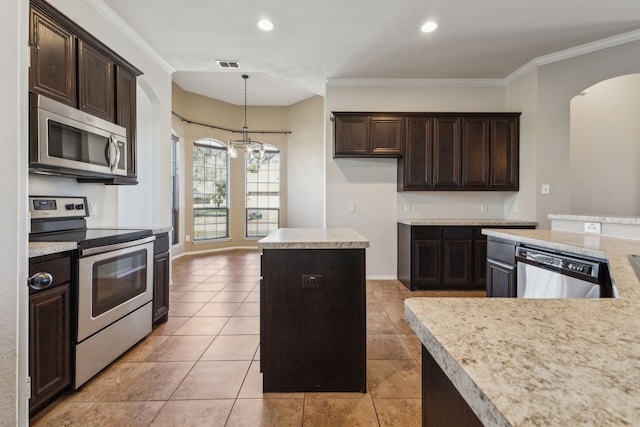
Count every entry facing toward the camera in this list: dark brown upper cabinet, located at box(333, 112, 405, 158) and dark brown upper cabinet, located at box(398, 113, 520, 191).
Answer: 2

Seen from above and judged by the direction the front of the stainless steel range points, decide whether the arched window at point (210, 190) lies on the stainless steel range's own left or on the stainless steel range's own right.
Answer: on the stainless steel range's own left

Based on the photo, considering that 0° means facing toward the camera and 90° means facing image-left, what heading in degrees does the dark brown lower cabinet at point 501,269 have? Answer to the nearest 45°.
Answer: approximately 45°

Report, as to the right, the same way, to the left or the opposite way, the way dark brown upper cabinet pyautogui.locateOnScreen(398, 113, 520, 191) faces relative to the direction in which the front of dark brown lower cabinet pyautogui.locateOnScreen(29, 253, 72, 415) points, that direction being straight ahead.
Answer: to the right

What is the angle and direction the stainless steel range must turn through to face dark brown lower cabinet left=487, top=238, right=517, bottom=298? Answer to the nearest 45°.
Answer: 0° — it already faces it

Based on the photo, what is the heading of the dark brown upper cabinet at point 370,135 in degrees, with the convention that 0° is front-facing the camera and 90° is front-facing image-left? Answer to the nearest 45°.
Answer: approximately 0°

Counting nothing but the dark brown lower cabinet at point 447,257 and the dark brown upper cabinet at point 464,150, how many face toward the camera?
2

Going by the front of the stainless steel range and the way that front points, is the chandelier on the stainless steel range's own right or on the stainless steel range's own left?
on the stainless steel range's own left

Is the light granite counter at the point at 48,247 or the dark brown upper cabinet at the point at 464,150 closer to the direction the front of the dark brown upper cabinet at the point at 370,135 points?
the light granite counter

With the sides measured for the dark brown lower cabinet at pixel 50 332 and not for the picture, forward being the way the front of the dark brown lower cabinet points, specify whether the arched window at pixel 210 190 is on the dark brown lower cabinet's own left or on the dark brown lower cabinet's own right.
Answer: on the dark brown lower cabinet's own left

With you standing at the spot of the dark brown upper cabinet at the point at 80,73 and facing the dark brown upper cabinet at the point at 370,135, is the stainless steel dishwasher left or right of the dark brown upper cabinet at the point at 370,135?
right

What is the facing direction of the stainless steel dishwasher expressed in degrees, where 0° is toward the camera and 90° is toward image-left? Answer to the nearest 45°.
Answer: approximately 45°

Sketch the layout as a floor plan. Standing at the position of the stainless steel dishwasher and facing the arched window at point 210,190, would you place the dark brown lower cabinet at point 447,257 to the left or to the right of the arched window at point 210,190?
right
